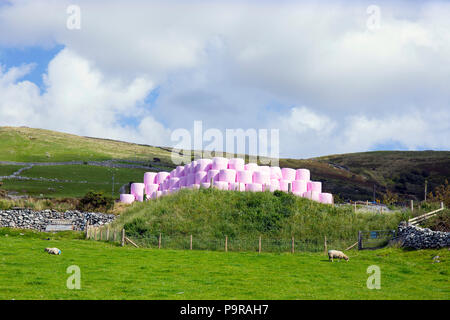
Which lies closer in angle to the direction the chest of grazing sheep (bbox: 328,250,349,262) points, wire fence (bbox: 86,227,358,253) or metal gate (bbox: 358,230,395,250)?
the metal gate

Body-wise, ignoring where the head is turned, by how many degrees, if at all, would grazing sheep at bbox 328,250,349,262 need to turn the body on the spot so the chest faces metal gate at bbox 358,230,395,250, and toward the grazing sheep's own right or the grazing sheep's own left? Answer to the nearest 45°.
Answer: approximately 90° to the grazing sheep's own left

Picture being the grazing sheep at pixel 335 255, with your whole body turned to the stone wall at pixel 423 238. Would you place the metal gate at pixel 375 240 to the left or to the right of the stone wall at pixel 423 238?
left

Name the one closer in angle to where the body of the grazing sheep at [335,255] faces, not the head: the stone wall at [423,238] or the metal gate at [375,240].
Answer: the stone wall

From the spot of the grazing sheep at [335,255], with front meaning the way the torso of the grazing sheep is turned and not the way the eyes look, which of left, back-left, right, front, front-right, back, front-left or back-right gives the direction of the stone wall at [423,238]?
front-left

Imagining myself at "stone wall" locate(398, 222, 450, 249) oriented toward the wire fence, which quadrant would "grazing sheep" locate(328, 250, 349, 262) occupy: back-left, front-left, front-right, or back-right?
front-left

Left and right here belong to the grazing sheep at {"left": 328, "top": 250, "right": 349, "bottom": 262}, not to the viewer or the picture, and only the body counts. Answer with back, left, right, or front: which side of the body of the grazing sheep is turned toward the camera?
right
